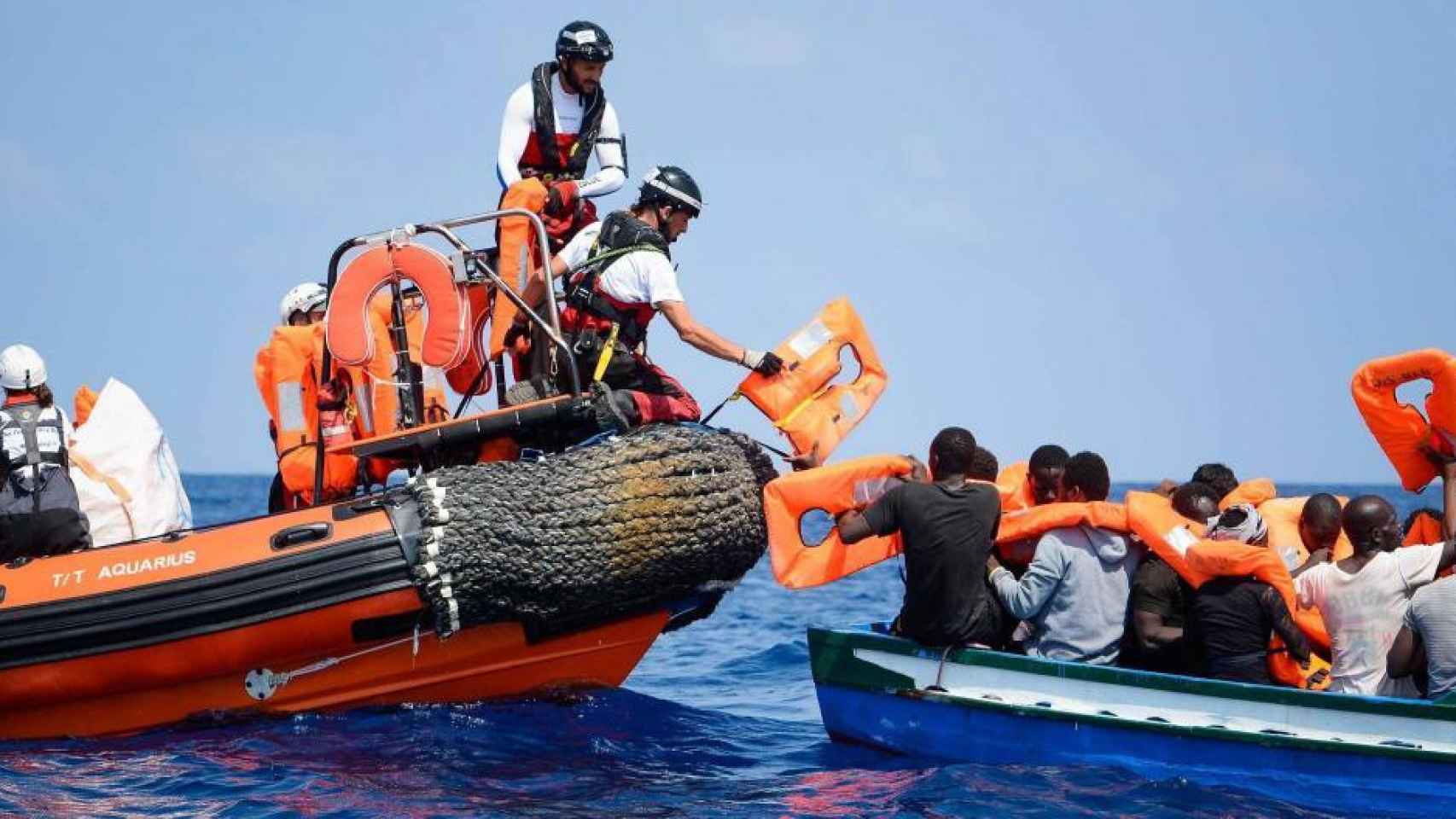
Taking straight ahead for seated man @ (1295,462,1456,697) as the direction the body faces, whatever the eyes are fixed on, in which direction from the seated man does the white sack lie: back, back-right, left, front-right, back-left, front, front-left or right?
back-left

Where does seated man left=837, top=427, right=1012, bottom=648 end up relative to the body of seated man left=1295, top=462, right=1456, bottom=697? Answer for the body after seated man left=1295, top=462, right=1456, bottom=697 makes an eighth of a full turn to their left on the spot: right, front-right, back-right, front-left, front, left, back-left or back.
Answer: left

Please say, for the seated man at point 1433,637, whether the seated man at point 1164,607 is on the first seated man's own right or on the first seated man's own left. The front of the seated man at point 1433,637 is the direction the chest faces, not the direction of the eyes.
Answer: on the first seated man's own left

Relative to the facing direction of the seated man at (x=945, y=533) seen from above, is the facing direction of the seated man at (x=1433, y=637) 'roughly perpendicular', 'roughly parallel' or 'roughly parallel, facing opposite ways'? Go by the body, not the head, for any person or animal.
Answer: roughly parallel

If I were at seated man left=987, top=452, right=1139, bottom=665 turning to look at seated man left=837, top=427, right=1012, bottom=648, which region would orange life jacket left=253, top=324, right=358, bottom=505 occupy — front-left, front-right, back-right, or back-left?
front-right

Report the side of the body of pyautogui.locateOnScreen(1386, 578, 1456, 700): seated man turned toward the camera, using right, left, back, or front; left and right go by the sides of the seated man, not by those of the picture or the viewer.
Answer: back

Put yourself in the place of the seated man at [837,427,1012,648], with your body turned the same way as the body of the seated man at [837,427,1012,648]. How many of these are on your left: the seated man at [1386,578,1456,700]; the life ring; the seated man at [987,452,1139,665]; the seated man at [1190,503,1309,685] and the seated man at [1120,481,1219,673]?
1

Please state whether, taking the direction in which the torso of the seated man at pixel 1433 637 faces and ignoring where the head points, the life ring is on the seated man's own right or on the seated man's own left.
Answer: on the seated man's own left

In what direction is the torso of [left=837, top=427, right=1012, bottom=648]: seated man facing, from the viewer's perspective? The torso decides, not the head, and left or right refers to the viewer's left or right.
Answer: facing away from the viewer

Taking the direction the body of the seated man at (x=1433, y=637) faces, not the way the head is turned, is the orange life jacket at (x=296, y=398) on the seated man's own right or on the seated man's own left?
on the seated man's own left

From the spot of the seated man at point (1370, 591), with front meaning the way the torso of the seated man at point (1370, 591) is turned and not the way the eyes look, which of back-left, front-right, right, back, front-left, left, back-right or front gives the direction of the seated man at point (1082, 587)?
back-left

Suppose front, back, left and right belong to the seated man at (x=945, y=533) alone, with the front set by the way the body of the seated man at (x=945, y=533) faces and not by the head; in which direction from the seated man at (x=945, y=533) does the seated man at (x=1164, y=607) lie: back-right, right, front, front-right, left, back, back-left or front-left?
right

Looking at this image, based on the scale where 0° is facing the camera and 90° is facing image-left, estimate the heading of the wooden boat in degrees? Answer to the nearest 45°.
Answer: approximately 90°

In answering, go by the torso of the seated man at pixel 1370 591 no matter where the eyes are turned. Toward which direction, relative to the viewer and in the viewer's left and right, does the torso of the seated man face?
facing away from the viewer and to the right of the viewer

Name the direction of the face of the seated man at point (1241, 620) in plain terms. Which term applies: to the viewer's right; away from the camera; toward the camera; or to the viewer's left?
away from the camera
